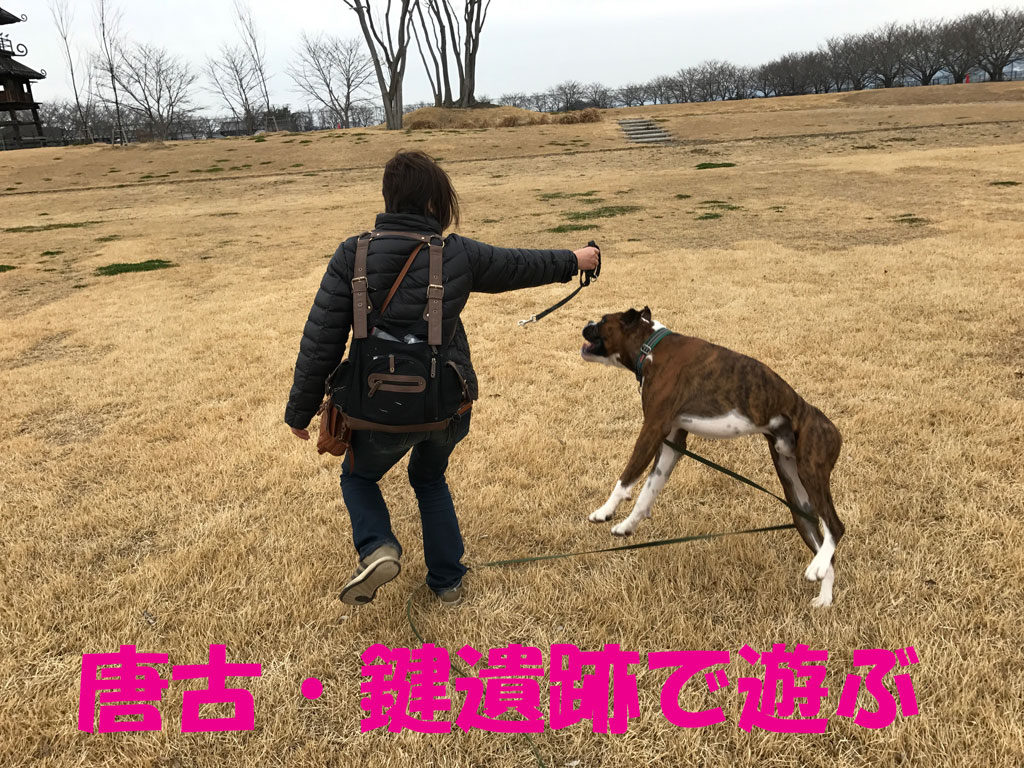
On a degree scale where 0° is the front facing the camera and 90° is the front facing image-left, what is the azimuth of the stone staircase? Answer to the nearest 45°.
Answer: approximately 0°

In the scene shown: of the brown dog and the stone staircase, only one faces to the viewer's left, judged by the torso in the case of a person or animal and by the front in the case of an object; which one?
the brown dog

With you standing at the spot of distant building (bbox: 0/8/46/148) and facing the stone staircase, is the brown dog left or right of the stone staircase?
right

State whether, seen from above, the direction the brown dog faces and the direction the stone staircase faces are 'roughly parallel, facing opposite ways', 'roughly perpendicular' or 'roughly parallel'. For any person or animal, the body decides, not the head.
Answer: roughly perpendicular

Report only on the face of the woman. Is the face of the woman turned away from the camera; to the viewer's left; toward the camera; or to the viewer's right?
away from the camera

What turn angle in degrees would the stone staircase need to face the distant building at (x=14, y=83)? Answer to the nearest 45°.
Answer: approximately 90° to its right

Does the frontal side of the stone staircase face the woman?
yes

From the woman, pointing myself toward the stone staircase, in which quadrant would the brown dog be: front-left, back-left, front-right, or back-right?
front-right

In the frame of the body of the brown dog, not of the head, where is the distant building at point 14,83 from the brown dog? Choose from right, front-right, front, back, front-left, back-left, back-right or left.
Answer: front-right

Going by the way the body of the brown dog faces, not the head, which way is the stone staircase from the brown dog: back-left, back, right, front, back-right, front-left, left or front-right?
right

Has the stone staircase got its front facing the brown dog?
yes

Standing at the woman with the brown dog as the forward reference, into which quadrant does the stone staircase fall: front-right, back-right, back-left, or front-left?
front-left

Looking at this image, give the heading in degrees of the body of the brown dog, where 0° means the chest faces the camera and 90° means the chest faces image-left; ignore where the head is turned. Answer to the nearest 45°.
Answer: approximately 90°
